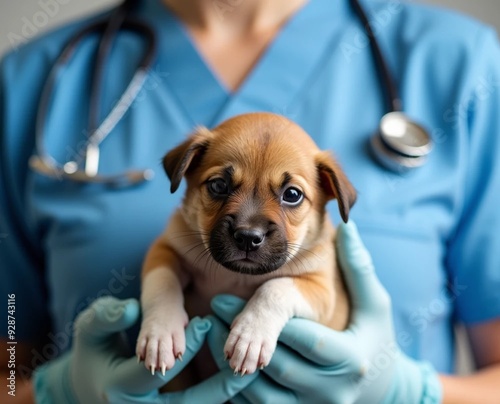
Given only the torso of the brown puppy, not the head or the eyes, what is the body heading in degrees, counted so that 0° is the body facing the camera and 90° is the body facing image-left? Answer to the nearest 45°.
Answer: approximately 0°

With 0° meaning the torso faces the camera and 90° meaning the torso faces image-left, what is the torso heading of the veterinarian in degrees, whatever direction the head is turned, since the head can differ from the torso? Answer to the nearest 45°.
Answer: approximately 0°
